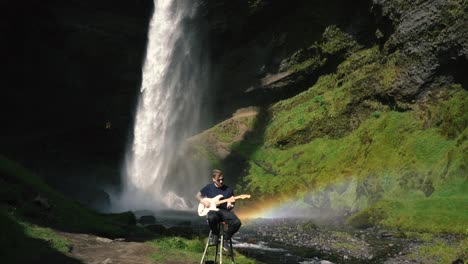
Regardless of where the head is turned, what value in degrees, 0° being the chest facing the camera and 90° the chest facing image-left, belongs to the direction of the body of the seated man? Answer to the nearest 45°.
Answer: approximately 0°

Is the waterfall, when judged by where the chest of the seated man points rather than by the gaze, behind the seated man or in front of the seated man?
behind
